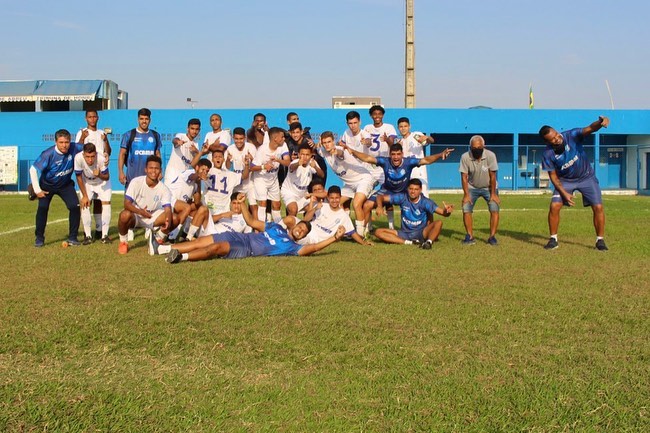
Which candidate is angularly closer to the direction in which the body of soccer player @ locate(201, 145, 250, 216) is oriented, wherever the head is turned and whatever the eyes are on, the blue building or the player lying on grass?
the player lying on grass

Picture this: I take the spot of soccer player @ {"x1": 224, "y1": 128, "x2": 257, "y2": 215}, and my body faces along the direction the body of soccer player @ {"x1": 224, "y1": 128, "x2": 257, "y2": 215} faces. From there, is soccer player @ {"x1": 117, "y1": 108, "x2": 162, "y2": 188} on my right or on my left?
on my right

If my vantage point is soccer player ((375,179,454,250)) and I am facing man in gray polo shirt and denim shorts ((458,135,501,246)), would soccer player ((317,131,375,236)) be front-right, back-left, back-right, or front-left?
back-left

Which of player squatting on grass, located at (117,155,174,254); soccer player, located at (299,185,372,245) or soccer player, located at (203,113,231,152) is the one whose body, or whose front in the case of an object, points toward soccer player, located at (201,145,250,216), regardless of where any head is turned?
soccer player, located at (203,113,231,152)

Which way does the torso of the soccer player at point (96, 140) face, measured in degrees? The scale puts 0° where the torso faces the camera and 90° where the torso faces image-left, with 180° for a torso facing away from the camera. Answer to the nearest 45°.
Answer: approximately 0°

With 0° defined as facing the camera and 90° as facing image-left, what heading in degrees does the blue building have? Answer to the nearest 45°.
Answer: approximately 0°

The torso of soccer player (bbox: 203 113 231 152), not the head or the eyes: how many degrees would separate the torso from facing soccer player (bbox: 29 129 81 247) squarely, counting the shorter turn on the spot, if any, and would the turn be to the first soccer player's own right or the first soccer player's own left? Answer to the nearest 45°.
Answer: approximately 45° to the first soccer player's own right
